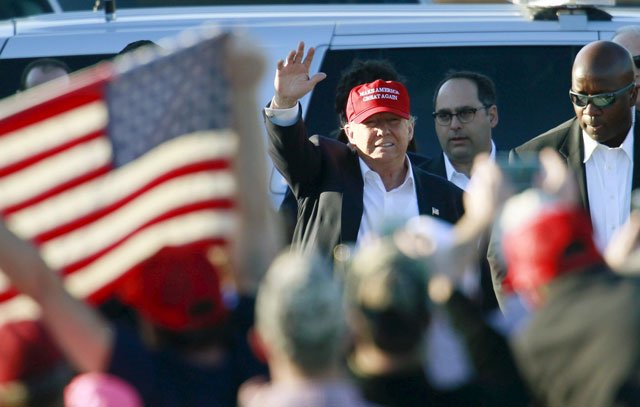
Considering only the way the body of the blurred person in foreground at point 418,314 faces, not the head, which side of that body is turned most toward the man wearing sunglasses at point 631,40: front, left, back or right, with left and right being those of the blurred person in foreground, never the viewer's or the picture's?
front

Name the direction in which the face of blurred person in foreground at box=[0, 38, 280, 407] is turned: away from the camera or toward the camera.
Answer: away from the camera

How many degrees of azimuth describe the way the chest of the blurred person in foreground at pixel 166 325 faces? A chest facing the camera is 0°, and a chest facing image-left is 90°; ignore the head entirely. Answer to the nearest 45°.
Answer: approximately 180°

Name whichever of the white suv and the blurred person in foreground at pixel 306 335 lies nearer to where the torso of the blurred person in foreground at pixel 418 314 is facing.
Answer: the white suv

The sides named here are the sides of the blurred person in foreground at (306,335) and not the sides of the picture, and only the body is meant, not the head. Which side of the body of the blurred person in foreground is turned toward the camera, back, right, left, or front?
back

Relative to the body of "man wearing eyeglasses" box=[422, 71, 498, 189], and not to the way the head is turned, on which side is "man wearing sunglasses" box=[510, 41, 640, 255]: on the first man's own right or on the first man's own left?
on the first man's own left

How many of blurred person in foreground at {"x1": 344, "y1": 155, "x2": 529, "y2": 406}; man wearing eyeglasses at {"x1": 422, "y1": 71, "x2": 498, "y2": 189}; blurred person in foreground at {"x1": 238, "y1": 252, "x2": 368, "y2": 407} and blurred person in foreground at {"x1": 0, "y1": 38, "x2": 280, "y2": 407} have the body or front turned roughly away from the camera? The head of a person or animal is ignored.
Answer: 3

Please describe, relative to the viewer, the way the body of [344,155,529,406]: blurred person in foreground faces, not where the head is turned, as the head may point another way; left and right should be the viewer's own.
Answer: facing away from the viewer

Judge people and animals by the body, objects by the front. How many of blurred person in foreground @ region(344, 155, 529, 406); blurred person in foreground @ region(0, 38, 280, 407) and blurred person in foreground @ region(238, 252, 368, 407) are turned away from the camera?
3

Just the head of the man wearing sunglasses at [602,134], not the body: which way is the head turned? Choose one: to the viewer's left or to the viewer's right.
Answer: to the viewer's left

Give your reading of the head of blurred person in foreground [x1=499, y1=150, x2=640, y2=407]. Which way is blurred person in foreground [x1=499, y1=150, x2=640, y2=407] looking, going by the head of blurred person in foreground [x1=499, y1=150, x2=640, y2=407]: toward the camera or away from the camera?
away from the camera

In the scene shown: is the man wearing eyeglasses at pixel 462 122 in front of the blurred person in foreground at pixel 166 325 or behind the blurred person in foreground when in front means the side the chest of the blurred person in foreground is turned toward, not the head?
in front
